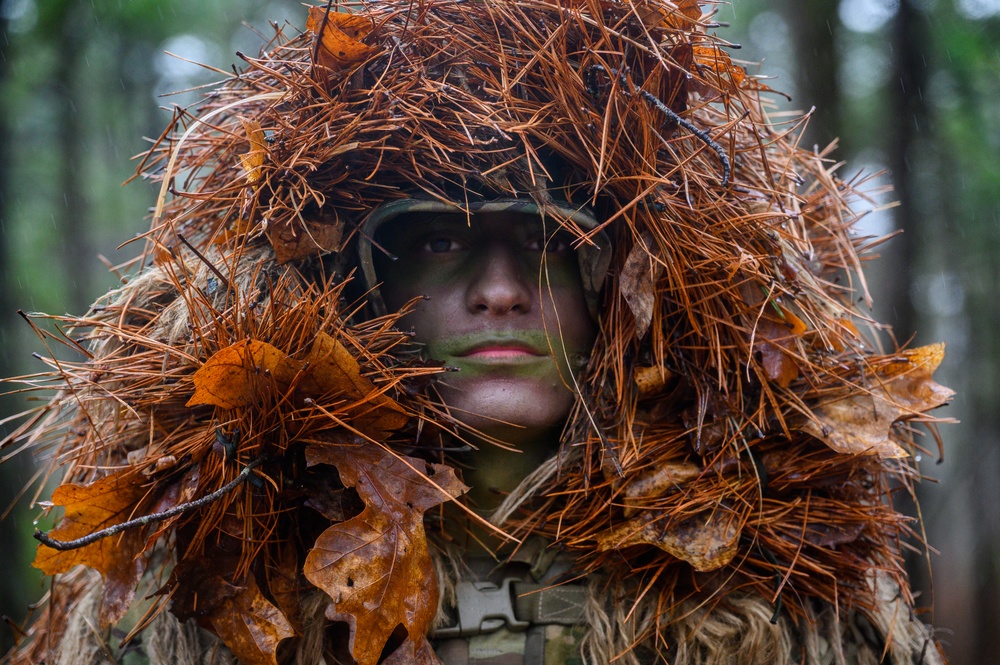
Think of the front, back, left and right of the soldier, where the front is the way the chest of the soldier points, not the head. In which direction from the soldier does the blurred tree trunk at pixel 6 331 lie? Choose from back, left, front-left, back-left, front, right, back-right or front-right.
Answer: back-right

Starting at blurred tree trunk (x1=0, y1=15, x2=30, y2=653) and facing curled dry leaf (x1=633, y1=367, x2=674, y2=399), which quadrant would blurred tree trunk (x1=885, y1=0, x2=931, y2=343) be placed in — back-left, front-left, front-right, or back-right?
front-left

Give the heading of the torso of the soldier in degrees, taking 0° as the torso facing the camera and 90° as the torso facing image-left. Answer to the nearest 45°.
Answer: approximately 0°

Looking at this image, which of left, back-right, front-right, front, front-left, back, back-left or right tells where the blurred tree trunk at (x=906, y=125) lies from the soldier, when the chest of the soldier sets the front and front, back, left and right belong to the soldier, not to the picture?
back-left

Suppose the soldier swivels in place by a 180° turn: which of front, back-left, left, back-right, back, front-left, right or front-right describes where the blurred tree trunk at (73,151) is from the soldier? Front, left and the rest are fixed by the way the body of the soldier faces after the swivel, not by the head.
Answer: front-left

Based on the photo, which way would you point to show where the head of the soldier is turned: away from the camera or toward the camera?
toward the camera

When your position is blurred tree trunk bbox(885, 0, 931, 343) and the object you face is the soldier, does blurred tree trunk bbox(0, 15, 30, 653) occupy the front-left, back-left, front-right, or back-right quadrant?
front-right

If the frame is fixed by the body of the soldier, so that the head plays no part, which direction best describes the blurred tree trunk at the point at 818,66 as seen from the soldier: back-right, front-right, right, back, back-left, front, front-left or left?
back-left
